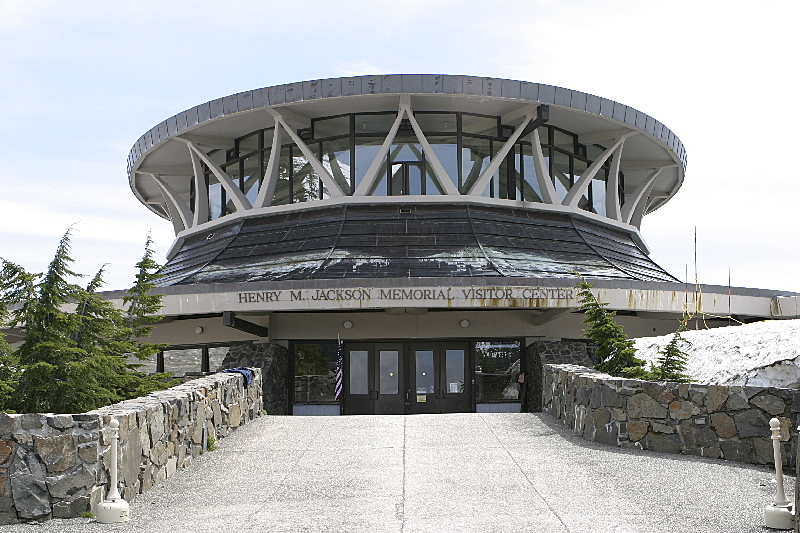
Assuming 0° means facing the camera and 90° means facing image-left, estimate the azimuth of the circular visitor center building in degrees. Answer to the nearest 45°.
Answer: approximately 0°

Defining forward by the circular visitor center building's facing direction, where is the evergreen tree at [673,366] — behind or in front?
in front

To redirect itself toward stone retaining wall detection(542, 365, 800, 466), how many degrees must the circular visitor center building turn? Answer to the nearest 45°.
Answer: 0° — it already faces it

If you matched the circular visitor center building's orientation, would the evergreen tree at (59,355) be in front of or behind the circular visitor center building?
in front

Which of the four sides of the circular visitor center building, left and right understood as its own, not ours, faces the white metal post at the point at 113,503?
front

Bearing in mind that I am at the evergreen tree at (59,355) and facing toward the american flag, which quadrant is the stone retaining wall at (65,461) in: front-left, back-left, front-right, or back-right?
back-right

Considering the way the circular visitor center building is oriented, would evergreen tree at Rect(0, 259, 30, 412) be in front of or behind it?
in front

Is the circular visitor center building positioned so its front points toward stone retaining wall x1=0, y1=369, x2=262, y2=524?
yes
